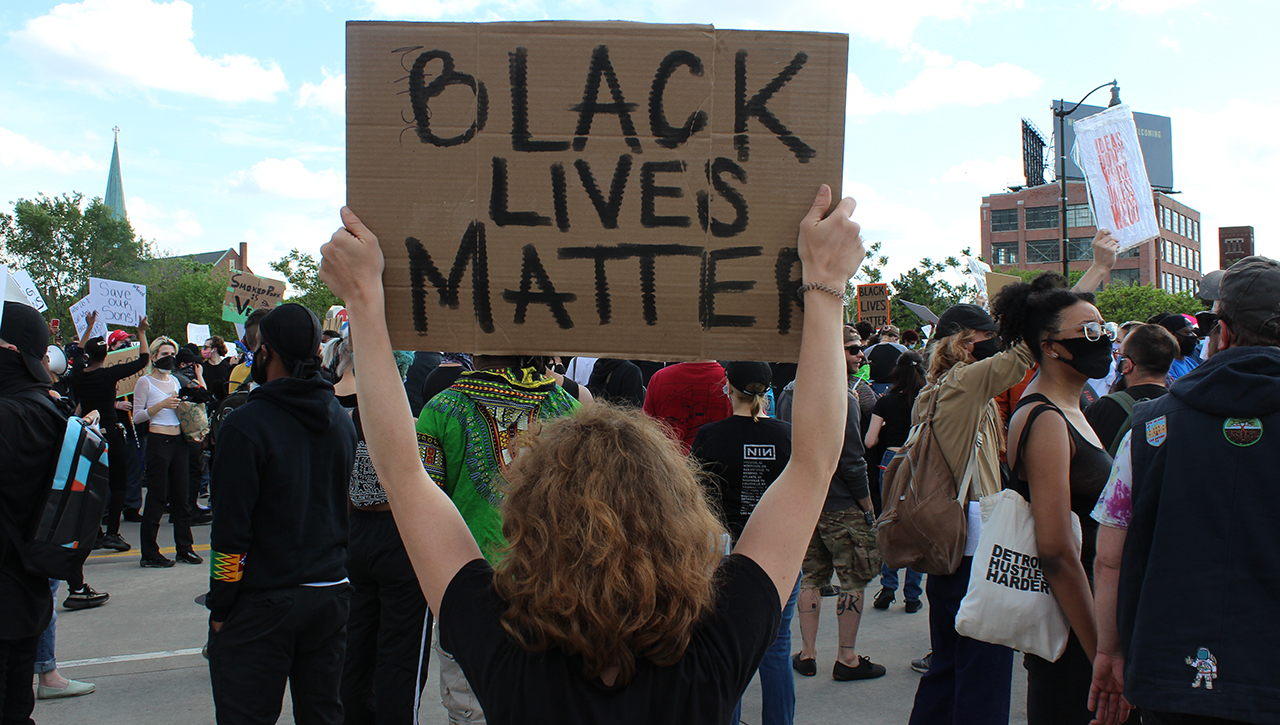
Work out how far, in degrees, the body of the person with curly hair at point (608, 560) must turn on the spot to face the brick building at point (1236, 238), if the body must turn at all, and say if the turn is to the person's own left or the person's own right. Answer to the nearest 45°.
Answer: approximately 45° to the person's own right

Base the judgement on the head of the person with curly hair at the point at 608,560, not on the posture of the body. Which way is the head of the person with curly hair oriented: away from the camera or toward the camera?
away from the camera

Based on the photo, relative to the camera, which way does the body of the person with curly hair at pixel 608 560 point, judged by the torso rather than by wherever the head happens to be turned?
away from the camera
